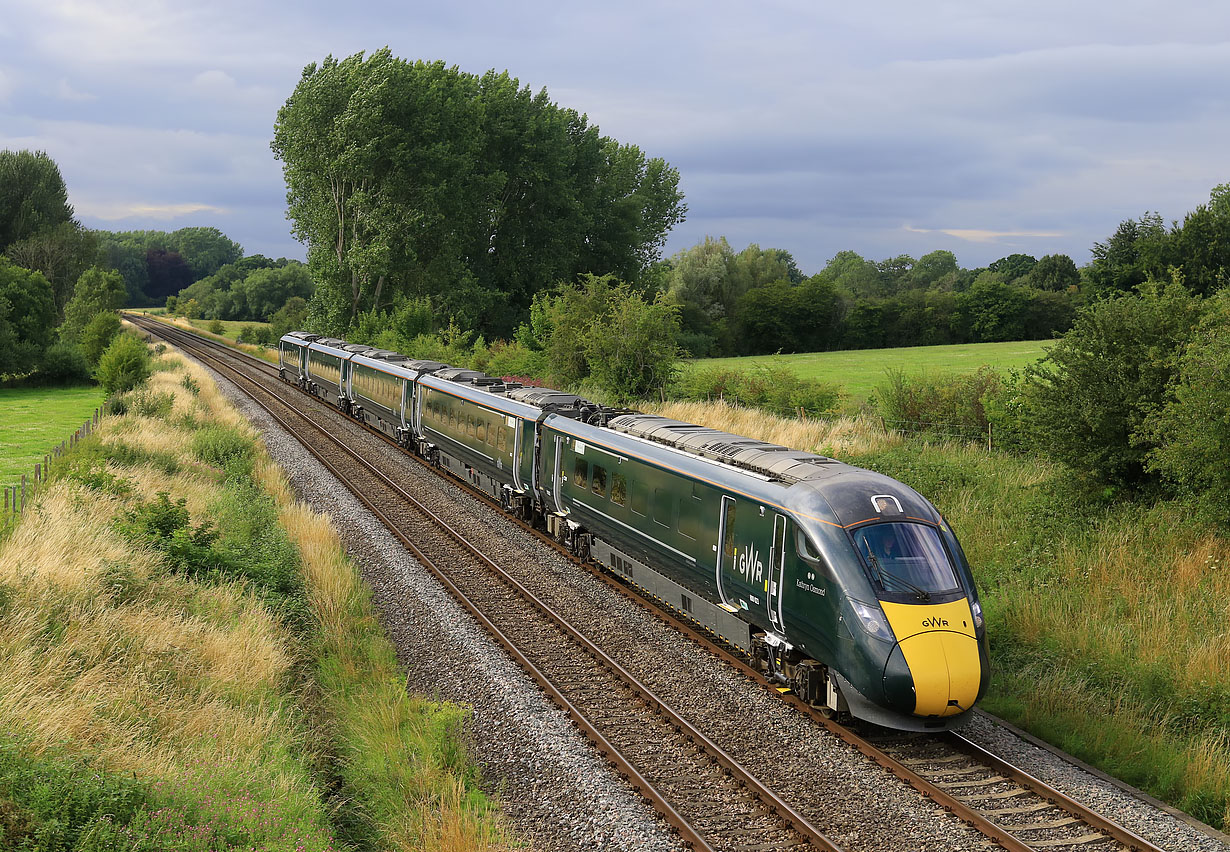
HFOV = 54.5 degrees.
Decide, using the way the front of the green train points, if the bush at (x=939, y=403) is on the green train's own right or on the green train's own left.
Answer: on the green train's own left

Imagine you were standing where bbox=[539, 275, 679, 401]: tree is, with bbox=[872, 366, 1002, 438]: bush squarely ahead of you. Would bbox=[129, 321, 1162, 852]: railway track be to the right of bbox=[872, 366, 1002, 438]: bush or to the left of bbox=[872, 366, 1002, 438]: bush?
right

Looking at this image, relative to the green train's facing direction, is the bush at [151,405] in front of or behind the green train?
behind

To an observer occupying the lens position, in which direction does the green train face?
facing the viewer and to the right of the viewer

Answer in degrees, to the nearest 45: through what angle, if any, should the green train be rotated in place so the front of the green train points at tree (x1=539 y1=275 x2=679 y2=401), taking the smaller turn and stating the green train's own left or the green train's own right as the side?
approximately 135° to the green train's own left

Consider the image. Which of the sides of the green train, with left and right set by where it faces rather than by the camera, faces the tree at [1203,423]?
left

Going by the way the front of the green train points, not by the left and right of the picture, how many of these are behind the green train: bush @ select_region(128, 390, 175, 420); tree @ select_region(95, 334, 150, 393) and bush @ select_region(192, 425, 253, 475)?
3

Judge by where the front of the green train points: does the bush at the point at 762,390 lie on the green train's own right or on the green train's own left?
on the green train's own left

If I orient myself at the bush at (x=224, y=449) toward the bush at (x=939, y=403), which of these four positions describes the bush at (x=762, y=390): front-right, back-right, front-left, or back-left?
front-left

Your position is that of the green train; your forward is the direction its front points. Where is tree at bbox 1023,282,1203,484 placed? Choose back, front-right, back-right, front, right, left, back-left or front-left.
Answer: left

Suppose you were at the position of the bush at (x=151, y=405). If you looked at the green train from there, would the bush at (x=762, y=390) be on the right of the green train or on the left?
left
